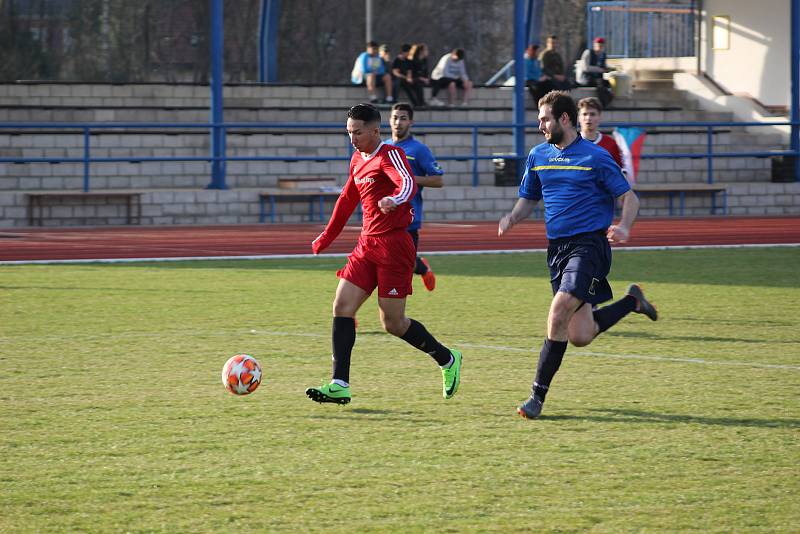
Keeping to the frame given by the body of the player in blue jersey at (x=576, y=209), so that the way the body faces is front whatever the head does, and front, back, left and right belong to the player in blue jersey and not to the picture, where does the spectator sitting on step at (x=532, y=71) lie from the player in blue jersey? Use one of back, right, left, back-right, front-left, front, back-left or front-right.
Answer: back-right

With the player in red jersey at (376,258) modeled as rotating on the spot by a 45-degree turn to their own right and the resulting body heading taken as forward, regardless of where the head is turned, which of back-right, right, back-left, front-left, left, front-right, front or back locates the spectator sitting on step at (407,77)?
right

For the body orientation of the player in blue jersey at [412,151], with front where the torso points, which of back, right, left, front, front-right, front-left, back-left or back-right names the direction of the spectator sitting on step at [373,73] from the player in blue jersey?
back-right

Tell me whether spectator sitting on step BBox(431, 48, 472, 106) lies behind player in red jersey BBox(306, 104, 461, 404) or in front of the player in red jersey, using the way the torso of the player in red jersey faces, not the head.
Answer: behind

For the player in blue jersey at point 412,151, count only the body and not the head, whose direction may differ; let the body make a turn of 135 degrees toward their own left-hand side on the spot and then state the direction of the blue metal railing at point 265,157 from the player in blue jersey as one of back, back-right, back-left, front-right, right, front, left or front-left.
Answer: left

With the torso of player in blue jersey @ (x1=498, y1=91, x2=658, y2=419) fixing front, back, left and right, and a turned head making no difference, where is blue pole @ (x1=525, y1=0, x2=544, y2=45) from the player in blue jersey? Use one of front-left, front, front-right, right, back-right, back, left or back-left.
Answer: back-right

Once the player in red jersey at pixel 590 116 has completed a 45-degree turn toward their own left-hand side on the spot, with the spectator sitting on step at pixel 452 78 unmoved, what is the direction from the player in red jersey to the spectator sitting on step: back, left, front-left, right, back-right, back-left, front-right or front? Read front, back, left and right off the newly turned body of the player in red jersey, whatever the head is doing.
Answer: back

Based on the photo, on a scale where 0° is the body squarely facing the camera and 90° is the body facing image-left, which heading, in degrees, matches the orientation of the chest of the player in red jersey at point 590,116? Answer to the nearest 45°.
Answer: approximately 45°

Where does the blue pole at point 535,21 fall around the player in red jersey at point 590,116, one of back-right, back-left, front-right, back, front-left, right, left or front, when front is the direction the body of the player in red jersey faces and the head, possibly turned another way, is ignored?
back-right

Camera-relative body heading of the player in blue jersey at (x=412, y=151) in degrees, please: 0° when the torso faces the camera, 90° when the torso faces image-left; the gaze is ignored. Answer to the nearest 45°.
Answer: approximately 45°

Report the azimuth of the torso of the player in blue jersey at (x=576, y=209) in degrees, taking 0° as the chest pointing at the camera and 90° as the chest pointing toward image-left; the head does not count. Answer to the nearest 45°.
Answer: approximately 45°

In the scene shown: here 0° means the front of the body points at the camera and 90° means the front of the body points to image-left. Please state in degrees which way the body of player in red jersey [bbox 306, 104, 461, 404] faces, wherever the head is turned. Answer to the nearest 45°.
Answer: approximately 45°
